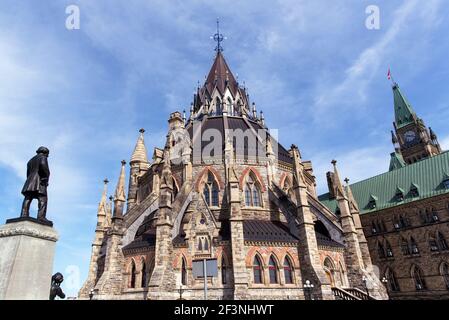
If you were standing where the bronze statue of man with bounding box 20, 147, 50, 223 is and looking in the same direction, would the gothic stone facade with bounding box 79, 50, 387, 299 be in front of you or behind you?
in front

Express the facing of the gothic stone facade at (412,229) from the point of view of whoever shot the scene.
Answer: facing the viewer and to the left of the viewer

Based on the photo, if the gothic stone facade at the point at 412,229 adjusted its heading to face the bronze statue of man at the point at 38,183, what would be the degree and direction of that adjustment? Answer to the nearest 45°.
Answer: approximately 45° to its left

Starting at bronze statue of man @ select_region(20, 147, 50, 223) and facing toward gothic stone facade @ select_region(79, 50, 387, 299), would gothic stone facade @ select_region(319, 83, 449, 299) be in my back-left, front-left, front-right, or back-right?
front-right

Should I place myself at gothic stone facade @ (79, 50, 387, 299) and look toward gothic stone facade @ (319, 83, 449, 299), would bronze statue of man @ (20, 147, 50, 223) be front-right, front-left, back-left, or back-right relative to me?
back-right

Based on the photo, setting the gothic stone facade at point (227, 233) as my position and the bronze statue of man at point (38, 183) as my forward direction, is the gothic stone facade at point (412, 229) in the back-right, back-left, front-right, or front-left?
back-left
